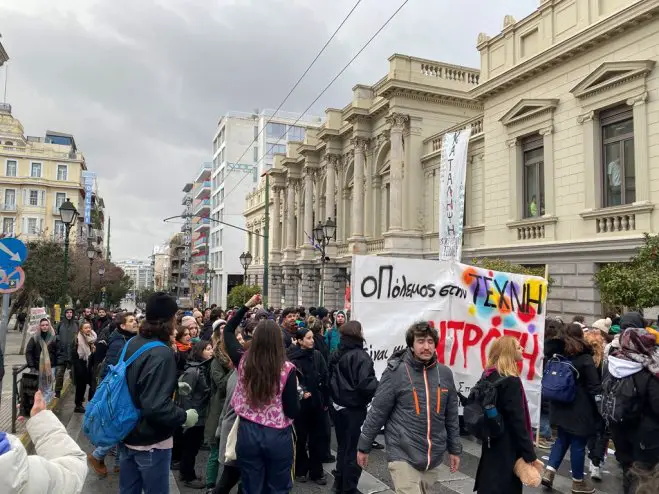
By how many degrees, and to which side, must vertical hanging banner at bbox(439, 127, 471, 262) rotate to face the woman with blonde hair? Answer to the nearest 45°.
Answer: approximately 45° to its left

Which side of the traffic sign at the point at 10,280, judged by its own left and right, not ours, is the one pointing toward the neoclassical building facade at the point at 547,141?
left

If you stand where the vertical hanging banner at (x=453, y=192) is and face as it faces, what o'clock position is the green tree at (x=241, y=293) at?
The green tree is roughly at 3 o'clock from the vertical hanging banner.

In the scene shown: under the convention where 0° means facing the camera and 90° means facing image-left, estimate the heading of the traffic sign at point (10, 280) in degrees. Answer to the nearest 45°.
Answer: approximately 0°

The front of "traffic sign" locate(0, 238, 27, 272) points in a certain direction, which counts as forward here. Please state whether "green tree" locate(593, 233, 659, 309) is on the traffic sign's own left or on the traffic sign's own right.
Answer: on the traffic sign's own left

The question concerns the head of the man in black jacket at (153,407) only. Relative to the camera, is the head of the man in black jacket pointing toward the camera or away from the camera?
away from the camera

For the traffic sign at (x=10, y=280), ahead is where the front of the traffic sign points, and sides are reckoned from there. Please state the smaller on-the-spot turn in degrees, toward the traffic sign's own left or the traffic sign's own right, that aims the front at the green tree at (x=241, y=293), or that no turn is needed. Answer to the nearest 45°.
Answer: approximately 135° to the traffic sign's own left

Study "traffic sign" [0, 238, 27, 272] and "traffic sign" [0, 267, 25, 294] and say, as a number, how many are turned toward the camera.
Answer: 2

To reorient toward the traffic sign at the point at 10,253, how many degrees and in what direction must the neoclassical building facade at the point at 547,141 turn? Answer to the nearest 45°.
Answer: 0° — it already faces it

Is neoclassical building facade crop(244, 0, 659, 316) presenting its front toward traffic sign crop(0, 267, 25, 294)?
yes

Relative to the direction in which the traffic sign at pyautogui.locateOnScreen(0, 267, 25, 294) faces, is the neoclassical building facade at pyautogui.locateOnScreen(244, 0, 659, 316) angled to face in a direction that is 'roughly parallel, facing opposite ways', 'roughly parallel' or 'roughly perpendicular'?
roughly perpendicular

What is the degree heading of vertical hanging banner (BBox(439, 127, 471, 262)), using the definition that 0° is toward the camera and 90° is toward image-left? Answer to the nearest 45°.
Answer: approximately 45°

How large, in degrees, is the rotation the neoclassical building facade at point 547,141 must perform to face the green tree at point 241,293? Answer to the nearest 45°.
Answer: approximately 90° to its right
